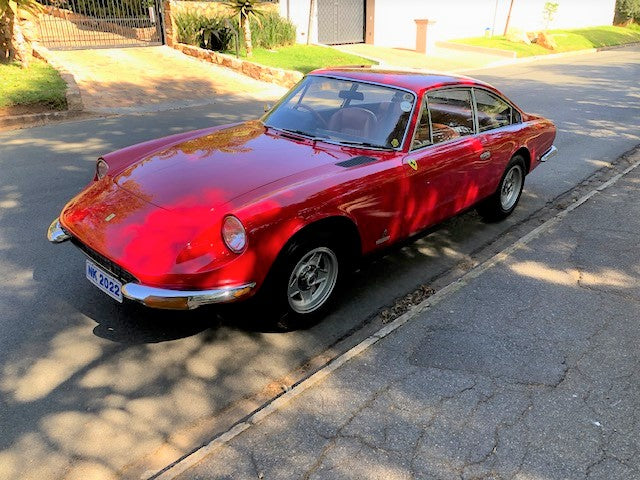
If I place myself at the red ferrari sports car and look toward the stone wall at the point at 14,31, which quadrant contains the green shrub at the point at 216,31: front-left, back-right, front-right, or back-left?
front-right

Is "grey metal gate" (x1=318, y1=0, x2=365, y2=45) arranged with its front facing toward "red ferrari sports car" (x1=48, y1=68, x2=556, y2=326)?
yes

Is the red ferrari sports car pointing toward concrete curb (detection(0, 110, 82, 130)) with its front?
no

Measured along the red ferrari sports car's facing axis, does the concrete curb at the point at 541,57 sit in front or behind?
behind

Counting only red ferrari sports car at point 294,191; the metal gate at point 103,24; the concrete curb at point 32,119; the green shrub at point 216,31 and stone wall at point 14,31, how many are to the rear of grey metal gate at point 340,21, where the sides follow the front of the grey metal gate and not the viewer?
0

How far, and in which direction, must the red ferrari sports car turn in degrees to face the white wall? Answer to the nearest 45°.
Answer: approximately 135° to its right

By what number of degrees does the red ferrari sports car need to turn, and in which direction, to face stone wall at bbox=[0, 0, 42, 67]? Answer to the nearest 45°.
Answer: approximately 90° to its right

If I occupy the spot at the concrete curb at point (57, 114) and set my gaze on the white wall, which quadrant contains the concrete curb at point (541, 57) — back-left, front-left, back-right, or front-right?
front-right

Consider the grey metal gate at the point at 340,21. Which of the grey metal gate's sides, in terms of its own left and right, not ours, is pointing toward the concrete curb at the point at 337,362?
front

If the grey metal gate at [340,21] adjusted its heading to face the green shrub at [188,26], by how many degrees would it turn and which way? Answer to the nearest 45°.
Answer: approximately 45° to its right

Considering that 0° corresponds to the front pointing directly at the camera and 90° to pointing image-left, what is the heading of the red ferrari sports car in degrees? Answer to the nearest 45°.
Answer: approximately 45°

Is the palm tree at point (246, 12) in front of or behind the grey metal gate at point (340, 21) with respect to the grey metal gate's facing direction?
in front

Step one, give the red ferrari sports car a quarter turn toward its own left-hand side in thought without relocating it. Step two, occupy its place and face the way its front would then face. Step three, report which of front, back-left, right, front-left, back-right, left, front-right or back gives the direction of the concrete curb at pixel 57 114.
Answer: back

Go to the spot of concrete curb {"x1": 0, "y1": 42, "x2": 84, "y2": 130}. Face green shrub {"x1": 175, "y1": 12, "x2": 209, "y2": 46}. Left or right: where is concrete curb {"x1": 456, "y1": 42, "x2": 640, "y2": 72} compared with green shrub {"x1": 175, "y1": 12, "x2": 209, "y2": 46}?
right

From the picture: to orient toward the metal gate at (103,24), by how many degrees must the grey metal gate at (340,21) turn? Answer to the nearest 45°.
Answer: approximately 45° to its right

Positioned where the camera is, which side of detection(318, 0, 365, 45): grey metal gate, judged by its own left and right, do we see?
front

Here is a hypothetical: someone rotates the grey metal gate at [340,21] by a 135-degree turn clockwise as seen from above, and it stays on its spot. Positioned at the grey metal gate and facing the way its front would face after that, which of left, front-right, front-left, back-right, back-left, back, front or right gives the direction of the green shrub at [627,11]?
right

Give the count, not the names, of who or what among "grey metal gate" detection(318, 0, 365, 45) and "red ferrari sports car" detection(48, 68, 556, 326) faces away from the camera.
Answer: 0

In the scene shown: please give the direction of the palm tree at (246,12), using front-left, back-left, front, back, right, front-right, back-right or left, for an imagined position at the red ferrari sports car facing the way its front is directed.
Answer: back-right
